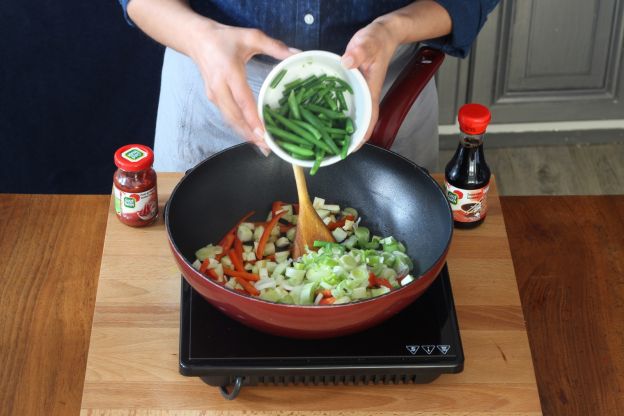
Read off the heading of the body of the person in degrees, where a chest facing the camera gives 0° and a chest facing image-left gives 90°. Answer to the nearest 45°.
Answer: approximately 0°
